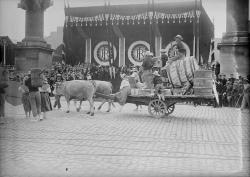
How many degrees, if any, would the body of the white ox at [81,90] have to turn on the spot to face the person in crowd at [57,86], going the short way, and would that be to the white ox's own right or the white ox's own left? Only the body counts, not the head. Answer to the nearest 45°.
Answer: approximately 45° to the white ox's own right

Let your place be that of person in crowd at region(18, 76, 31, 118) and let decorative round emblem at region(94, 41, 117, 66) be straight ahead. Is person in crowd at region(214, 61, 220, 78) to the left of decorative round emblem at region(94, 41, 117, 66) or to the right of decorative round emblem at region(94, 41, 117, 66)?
right

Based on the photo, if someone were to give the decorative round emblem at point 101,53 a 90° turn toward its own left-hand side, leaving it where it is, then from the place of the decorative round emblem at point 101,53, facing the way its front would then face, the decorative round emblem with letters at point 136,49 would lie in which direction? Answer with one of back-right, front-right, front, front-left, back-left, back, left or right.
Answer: front-left

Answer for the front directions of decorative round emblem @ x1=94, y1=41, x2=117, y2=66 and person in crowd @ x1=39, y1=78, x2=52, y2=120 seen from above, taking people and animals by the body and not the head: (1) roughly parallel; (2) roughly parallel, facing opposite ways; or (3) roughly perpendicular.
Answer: roughly perpendicular

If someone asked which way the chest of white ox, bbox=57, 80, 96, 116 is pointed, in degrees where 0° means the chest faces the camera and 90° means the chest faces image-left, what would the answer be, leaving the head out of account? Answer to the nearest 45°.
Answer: approximately 90°

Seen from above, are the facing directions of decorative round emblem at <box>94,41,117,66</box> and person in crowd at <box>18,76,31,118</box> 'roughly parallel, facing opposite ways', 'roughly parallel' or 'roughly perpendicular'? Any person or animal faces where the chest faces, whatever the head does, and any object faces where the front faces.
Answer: roughly perpendicular

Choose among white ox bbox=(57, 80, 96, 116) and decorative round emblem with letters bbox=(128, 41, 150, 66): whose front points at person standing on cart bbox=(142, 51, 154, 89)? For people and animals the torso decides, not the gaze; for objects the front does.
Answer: the decorative round emblem with letters
